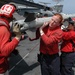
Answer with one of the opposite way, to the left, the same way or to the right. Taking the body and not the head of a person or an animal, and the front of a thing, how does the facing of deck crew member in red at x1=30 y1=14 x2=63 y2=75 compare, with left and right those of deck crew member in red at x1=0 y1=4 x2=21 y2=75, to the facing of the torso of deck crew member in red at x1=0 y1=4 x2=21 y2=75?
the opposite way

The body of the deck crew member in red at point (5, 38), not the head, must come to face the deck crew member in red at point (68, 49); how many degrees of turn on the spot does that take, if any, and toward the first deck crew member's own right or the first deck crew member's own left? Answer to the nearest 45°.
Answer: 0° — they already face them

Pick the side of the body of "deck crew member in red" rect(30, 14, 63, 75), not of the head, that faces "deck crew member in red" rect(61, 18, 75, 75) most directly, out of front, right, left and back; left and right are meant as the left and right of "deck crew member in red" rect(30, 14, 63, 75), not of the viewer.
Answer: back

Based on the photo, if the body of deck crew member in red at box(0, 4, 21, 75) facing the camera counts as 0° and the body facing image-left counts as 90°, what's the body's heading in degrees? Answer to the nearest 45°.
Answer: approximately 225°

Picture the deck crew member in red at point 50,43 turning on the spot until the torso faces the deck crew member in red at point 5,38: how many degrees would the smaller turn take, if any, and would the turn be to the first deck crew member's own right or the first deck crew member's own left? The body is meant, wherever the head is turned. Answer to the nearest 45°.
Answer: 0° — they already face them

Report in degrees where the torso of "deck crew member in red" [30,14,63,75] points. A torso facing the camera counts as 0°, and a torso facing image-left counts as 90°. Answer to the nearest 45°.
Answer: approximately 45°
